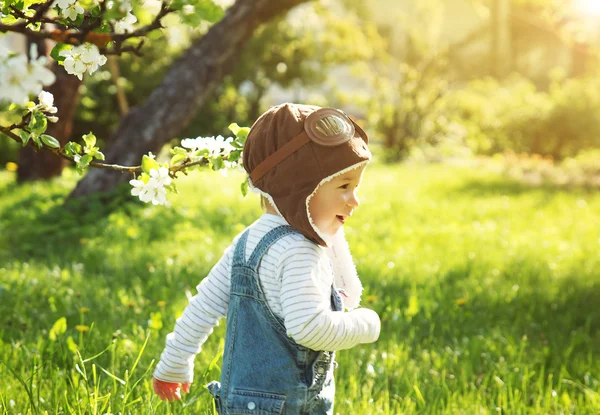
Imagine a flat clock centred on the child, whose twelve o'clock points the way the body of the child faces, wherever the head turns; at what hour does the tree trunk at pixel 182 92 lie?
The tree trunk is roughly at 10 o'clock from the child.

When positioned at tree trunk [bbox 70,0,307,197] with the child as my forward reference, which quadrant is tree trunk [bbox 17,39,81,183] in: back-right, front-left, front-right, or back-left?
back-right

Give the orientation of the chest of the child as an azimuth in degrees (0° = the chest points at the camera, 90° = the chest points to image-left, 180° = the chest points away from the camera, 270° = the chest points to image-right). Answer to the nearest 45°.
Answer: approximately 225°

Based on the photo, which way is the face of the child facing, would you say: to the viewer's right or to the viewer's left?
to the viewer's right

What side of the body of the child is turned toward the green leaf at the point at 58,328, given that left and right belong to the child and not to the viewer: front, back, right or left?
left
